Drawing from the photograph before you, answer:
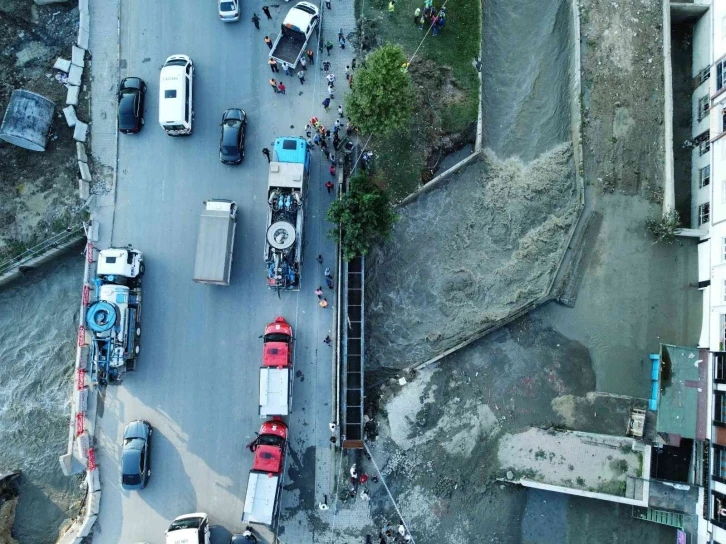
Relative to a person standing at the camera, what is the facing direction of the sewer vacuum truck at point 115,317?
facing away from the viewer

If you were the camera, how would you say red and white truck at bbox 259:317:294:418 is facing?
facing away from the viewer
